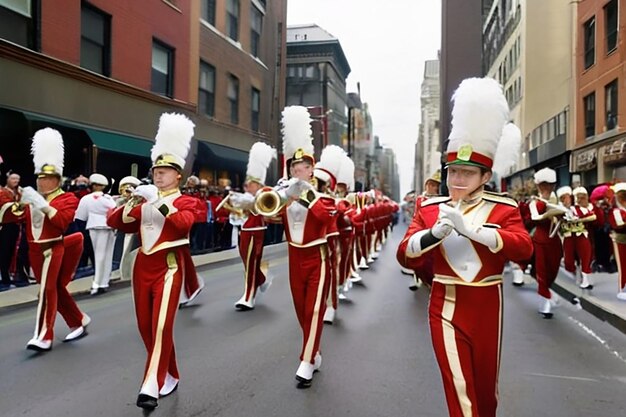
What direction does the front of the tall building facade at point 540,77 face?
to the viewer's left

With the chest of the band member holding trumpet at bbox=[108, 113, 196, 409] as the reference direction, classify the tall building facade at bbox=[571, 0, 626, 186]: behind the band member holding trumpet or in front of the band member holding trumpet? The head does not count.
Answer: behind

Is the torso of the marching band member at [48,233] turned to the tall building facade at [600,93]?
no

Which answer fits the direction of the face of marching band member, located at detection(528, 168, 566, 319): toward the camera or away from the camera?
toward the camera

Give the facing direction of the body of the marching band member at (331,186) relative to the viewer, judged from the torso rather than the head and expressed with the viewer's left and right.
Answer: facing the viewer and to the left of the viewer

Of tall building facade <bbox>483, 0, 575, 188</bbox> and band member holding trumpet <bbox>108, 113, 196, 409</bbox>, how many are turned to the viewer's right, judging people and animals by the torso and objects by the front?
0

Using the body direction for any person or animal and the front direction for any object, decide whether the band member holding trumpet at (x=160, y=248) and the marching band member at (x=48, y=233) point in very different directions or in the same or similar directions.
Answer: same or similar directions

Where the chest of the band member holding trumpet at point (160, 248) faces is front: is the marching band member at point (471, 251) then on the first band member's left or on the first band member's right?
on the first band member's left

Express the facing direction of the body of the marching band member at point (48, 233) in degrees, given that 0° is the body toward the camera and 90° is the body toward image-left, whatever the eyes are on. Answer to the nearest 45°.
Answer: approximately 45°

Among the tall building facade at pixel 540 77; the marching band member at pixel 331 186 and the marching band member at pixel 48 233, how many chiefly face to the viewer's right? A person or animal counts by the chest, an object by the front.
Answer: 0

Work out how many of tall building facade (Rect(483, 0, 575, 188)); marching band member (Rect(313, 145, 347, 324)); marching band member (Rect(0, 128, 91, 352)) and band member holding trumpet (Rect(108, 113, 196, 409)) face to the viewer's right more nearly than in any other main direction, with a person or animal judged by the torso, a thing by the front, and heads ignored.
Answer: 0

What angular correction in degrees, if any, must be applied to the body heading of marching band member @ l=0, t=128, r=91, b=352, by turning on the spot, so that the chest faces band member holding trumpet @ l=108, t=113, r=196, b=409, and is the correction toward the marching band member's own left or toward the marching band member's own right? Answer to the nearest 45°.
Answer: approximately 45° to the marching band member's own left
